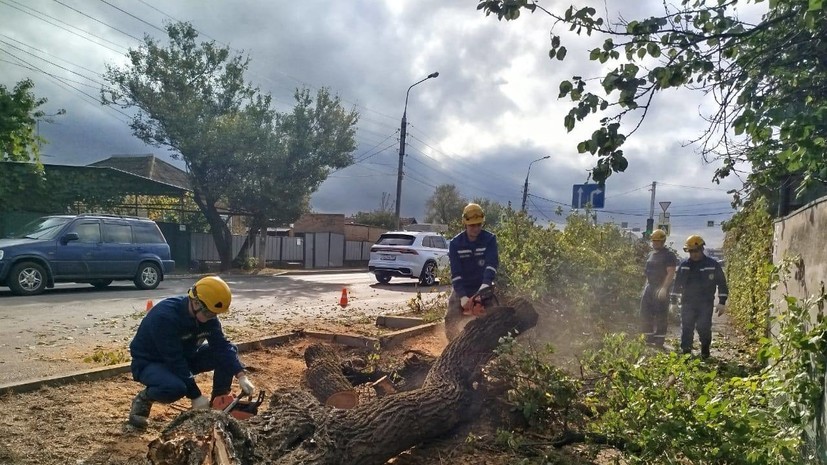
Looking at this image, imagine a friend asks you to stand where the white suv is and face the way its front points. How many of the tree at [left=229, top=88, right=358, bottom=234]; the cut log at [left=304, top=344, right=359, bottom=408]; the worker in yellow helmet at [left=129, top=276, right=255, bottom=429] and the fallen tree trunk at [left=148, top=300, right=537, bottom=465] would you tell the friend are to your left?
1

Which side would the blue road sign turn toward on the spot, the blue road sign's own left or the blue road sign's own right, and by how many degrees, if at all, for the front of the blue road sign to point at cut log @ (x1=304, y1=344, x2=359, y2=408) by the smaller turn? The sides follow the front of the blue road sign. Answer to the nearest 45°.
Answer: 0° — it already faces it

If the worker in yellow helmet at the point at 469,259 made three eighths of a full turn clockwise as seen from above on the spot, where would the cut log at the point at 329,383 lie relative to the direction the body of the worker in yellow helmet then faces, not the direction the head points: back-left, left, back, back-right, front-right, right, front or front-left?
left

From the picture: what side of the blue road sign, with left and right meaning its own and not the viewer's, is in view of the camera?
front

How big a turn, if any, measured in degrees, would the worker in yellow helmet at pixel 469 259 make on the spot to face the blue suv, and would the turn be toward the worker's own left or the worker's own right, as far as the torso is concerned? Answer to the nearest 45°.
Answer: approximately 135° to the worker's own right

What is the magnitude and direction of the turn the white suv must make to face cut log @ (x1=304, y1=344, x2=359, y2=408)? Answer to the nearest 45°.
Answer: approximately 135° to its right

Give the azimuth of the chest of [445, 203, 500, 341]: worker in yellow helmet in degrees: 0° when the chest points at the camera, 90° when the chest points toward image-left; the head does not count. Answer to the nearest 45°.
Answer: approximately 0°

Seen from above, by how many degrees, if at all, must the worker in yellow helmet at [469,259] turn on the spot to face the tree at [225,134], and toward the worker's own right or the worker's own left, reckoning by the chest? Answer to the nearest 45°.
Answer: approximately 135° to the worker's own right

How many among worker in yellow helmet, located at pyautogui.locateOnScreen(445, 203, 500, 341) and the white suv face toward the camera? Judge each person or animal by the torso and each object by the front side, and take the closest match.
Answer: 1

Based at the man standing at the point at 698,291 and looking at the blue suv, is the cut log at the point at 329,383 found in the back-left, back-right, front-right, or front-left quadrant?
front-left

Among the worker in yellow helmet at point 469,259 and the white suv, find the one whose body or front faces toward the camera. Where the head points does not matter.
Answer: the worker in yellow helmet

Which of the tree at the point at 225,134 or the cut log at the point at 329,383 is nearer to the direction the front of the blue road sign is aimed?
the cut log

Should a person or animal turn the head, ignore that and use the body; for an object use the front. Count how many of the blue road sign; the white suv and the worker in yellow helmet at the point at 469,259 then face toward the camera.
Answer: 2

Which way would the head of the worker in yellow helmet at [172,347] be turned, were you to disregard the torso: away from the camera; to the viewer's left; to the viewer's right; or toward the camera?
to the viewer's right

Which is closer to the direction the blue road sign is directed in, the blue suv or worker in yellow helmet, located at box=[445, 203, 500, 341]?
the worker in yellow helmet

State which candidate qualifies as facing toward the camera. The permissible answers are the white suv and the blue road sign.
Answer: the blue road sign
